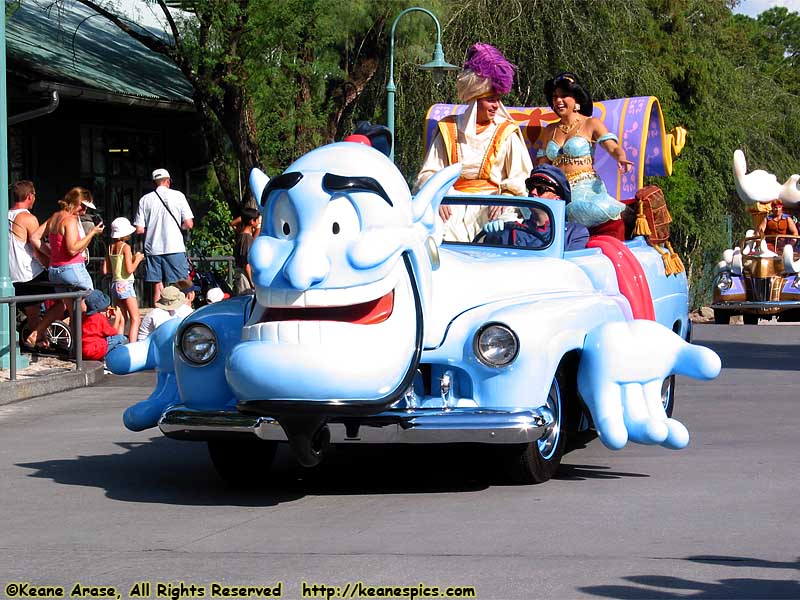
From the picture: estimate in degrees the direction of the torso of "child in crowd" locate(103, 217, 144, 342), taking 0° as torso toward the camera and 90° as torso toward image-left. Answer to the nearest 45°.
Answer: approximately 225°

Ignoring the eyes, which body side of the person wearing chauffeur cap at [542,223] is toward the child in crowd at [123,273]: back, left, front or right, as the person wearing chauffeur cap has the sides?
right

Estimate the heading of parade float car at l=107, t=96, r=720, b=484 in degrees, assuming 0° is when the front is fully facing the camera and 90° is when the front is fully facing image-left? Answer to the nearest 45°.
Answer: approximately 45°

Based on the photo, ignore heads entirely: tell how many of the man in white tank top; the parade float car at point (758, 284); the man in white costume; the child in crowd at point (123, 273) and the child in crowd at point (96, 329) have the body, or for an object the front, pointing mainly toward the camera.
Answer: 2

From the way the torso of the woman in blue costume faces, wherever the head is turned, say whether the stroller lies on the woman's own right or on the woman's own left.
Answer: on the woman's own right

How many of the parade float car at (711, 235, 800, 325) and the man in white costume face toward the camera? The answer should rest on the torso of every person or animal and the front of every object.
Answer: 2

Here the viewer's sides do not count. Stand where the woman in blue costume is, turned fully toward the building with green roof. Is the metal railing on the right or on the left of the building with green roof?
left

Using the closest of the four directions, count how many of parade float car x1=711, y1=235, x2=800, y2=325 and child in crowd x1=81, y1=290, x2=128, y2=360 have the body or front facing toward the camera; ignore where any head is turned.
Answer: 1

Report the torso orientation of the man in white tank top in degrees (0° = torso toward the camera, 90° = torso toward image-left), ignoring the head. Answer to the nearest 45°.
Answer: approximately 225°

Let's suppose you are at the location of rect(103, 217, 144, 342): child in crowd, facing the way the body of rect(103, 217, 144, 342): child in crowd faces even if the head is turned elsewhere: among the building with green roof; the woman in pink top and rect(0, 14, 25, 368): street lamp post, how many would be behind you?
2
